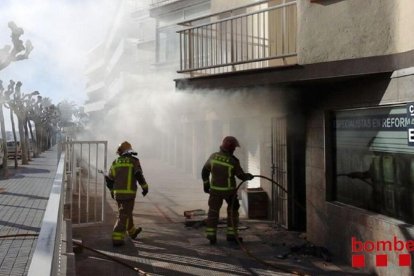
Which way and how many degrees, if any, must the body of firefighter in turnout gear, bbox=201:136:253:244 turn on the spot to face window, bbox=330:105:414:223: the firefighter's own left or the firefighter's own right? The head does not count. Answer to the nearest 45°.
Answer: approximately 90° to the firefighter's own right

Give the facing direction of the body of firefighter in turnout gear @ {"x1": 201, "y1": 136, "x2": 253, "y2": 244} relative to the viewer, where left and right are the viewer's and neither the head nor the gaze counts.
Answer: facing away from the viewer and to the right of the viewer

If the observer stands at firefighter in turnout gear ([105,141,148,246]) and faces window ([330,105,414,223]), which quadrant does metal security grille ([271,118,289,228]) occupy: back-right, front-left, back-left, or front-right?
front-left

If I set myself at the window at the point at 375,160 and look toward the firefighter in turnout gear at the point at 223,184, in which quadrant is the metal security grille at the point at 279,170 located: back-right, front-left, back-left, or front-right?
front-right
